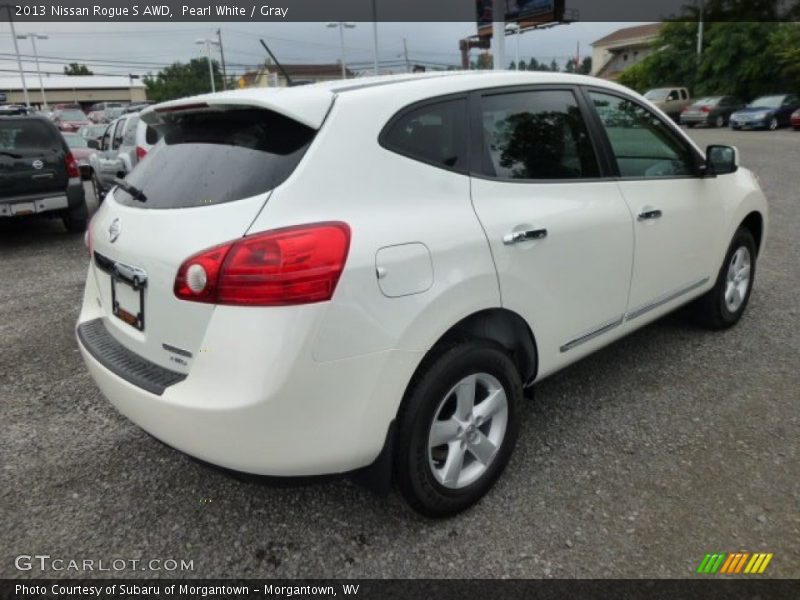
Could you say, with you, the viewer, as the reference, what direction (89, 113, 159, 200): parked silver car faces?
facing away from the viewer and to the left of the viewer

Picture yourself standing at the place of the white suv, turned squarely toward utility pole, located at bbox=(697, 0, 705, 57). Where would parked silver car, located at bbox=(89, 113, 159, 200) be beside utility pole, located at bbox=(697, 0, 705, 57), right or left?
left

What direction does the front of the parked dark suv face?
away from the camera

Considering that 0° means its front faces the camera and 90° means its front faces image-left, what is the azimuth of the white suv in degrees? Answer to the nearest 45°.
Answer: approximately 225°

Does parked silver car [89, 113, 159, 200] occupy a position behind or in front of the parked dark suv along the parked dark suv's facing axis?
in front

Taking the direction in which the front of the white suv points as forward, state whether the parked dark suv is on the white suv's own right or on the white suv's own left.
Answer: on the white suv's own left

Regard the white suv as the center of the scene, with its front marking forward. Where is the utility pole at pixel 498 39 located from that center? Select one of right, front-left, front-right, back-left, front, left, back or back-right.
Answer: front-left

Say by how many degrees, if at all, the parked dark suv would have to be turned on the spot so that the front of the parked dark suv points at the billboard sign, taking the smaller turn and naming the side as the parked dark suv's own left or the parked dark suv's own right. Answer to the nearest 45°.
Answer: approximately 45° to the parked dark suv's own right

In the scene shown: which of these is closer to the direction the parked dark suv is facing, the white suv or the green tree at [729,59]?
the green tree

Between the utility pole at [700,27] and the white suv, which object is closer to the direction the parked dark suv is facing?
the utility pole

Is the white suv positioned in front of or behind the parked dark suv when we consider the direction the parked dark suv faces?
behind

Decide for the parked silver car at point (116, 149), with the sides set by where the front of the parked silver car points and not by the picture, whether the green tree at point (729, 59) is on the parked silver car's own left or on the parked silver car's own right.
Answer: on the parked silver car's own right

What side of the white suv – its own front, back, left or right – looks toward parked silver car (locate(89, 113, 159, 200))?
left

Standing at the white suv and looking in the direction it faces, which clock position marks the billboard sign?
The billboard sign is roughly at 11 o'clock from the white suv.

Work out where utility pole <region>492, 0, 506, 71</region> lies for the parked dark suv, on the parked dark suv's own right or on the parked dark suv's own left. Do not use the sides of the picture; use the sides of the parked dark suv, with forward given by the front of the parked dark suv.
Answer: on the parked dark suv's own right
